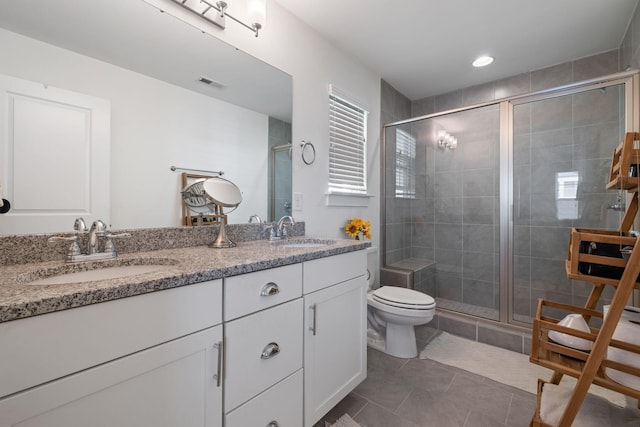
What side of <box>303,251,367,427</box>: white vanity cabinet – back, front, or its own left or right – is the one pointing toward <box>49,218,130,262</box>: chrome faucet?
right

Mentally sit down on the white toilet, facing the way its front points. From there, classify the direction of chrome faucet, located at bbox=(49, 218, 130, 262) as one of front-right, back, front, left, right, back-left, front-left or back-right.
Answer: right

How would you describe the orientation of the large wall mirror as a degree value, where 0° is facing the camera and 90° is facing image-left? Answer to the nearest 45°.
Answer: approximately 315°

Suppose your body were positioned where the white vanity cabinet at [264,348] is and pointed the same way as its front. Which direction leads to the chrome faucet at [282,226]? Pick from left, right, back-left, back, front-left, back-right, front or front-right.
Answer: back-left

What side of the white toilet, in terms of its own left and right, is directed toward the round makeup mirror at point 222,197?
right

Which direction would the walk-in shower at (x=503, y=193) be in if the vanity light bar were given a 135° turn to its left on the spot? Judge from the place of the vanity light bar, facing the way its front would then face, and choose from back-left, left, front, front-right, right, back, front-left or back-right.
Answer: right

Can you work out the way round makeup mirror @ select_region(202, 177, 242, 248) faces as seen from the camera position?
facing the viewer and to the right of the viewer

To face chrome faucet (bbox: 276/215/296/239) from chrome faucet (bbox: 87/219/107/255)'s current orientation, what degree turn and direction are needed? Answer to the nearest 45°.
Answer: approximately 45° to its left
